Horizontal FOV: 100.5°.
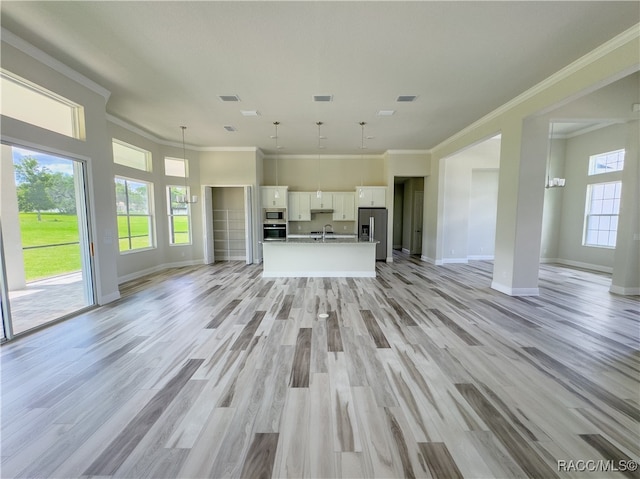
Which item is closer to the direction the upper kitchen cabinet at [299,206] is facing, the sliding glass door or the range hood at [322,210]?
the sliding glass door

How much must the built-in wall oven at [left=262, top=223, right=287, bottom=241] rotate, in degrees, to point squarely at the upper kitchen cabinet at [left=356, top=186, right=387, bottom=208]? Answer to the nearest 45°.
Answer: approximately 90° to its left

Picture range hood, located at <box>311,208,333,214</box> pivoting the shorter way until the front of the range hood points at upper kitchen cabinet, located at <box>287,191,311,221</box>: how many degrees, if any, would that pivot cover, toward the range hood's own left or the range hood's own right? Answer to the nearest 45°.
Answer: approximately 90° to the range hood's own right

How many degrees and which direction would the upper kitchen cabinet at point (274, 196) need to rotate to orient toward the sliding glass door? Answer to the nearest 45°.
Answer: approximately 45° to its right

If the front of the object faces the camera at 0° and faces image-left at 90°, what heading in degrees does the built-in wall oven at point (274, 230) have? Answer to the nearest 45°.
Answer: approximately 0°

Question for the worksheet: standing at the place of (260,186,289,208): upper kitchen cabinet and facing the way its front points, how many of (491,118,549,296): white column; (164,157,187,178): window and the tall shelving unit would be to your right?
2

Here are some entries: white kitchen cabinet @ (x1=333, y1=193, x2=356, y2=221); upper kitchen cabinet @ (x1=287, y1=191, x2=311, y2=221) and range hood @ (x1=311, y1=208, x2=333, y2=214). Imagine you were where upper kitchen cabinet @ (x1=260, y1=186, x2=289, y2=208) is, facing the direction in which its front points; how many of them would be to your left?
3
